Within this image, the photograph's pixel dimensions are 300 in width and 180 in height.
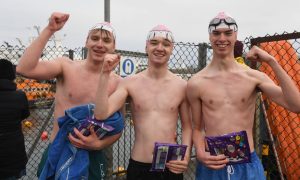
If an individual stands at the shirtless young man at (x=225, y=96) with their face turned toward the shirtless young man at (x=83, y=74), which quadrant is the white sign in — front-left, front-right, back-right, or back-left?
front-right

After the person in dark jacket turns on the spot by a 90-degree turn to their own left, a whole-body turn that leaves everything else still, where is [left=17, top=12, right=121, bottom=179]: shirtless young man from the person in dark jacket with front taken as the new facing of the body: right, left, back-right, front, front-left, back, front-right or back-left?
back-left

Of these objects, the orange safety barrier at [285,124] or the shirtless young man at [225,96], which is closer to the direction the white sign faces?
the shirtless young man

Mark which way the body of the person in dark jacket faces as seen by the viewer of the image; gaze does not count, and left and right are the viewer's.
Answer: facing away from the viewer

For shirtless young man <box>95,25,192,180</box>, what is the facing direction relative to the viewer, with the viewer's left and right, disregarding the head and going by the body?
facing the viewer

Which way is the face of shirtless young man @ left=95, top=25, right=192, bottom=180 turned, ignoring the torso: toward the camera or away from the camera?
toward the camera

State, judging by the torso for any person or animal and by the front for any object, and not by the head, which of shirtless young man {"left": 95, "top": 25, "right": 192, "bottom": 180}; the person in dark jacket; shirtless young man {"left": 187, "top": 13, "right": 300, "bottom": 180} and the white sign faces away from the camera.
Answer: the person in dark jacket

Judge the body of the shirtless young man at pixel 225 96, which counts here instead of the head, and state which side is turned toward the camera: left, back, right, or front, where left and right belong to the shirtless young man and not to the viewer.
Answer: front

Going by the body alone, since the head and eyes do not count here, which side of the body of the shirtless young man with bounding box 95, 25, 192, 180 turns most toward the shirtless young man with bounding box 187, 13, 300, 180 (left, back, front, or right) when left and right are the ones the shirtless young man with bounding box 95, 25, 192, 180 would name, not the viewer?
left

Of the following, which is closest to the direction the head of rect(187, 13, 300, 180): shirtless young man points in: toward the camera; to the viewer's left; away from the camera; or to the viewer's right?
toward the camera

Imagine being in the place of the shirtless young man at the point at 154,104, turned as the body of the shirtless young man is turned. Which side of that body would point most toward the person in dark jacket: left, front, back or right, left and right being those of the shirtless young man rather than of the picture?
right

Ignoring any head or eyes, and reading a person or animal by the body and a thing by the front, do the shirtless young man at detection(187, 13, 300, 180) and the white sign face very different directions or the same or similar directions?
same or similar directions

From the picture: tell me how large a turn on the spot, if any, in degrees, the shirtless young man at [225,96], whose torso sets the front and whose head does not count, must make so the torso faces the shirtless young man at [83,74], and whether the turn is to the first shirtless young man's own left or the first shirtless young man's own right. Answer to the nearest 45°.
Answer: approximately 90° to the first shirtless young man's own right

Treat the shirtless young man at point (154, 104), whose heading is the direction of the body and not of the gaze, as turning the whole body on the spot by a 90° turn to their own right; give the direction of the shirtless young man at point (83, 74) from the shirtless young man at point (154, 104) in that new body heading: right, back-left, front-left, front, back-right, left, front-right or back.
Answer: front

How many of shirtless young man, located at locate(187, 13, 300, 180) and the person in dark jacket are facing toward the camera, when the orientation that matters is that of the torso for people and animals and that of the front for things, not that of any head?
1

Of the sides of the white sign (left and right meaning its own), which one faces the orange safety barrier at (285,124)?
left

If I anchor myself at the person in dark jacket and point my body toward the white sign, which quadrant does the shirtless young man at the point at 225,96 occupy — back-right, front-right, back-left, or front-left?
front-right

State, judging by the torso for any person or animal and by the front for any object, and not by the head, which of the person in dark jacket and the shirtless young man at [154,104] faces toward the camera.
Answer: the shirtless young man

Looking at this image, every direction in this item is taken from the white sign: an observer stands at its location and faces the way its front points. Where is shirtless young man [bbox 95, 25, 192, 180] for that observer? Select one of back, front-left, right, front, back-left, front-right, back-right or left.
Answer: front
